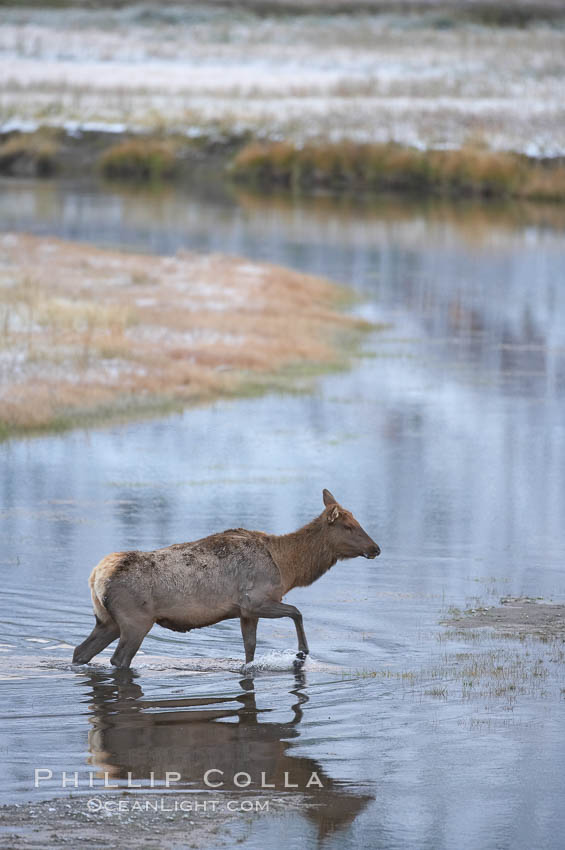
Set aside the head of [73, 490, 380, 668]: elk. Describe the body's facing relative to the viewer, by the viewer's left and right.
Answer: facing to the right of the viewer
